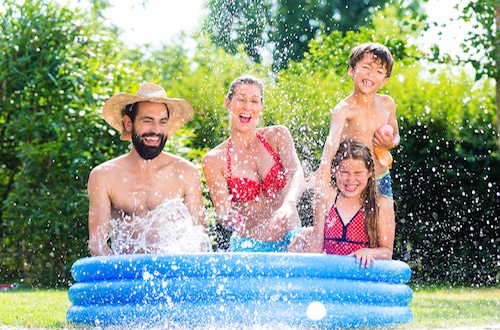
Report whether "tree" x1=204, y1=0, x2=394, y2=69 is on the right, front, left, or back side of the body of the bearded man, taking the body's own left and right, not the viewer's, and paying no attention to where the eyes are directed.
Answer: back

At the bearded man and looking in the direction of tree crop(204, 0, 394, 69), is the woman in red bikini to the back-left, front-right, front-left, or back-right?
front-right

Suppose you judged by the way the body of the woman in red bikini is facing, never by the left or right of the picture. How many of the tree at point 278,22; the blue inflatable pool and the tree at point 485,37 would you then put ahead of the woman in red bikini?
1

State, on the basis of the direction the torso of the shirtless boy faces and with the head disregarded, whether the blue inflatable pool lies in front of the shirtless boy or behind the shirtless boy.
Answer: in front

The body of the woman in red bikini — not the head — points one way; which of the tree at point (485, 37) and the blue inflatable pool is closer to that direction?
the blue inflatable pool

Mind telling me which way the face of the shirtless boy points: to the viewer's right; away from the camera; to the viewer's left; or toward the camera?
toward the camera

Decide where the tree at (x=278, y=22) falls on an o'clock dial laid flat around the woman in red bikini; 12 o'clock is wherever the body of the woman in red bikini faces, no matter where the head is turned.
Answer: The tree is roughly at 6 o'clock from the woman in red bikini.

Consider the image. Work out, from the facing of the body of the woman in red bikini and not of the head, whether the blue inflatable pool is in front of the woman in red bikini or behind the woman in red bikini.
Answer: in front

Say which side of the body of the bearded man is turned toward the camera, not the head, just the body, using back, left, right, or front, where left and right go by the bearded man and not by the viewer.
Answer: front

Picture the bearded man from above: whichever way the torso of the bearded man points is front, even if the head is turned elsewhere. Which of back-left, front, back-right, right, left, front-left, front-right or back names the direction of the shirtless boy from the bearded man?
left

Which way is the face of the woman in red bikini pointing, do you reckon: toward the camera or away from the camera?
toward the camera

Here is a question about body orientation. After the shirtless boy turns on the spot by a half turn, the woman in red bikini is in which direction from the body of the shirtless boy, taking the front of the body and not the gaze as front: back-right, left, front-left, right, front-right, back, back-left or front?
left

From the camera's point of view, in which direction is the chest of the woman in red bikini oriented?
toward the camera

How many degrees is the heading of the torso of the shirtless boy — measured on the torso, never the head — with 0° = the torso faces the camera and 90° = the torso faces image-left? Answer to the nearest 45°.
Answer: approximately 0°

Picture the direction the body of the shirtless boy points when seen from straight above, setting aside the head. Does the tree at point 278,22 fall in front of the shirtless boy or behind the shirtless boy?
behind
